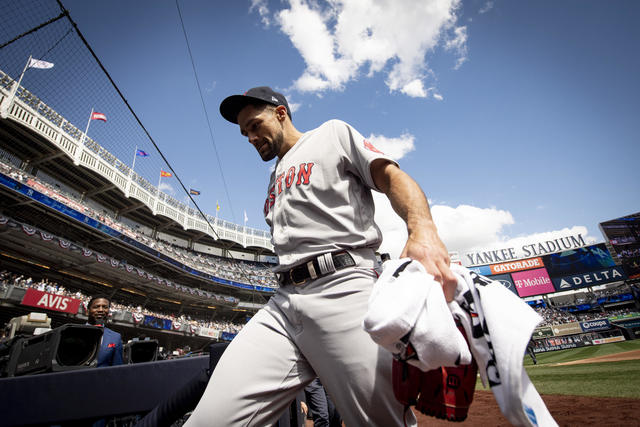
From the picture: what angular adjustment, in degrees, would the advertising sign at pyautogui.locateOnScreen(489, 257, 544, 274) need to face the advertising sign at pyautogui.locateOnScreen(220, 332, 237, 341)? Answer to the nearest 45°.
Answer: approximately 45° to its right

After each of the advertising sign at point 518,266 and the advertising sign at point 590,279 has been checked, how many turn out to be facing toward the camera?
2

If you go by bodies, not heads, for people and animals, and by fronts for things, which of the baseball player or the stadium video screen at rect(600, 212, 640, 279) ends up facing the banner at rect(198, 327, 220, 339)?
the stadium video screen

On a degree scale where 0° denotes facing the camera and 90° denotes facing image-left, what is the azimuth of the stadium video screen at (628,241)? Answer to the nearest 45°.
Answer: approximately 45°

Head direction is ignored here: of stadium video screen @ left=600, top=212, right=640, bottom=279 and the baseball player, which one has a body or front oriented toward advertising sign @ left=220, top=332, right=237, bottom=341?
stadium video screen @ left=600, top=212, right=640, bottom=279

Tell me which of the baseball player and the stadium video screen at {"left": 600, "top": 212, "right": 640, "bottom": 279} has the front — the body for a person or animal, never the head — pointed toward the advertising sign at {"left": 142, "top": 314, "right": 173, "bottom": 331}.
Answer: the stadium video screen at {"left": 600, "top": 212, "right": 640, "bottom": 279}

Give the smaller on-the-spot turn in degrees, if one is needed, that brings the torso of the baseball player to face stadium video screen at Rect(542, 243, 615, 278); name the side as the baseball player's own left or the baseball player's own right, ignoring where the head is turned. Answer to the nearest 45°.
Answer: approximately 180°

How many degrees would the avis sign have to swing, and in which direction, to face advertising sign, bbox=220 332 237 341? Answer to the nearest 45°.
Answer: approximately 90° to its left

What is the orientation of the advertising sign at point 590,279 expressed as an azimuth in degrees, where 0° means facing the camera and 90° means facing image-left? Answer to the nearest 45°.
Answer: approximately 0°
